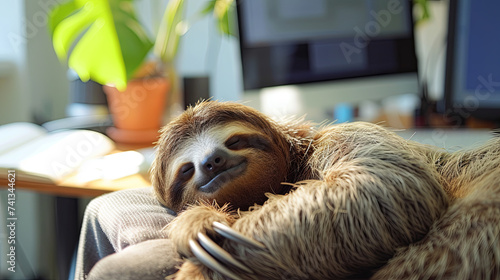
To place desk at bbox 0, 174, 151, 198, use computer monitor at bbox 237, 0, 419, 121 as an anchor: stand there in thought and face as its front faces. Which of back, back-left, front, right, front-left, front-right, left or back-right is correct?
right

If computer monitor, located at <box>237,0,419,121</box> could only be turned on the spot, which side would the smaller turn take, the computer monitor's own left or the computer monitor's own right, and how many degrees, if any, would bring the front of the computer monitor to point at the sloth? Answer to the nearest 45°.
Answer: approximately 45° to the computer monitor's own right

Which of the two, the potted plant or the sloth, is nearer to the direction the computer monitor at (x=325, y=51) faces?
the sloth

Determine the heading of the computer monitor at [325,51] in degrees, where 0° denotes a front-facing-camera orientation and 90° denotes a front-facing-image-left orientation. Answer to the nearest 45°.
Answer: approximately 315°

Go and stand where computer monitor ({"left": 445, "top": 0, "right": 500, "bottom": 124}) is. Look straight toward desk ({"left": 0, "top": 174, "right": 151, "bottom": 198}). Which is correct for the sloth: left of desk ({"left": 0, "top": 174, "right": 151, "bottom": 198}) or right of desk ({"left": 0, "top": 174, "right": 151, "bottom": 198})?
left

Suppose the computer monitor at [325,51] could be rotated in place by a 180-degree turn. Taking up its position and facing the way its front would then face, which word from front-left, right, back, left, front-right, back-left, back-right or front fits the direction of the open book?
left
